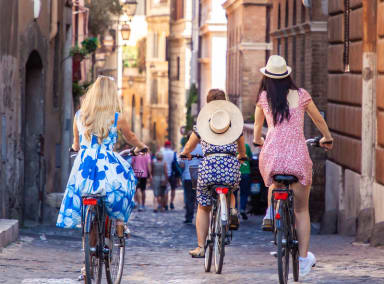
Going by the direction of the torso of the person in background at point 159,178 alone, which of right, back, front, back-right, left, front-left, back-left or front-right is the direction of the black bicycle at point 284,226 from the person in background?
back

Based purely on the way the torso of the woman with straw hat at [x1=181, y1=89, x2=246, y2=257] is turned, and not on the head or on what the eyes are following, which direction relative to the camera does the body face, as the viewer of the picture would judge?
away from the camera

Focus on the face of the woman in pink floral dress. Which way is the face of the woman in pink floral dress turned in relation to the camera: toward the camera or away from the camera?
away from the camera

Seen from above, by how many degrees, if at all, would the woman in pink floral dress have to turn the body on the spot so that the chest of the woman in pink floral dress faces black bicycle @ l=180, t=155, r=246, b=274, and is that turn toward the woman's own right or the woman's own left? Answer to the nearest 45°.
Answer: approximately 45° to the woman's own left

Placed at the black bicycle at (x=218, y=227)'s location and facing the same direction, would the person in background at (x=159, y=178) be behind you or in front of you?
in front

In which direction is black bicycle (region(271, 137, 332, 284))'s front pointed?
away from the camera

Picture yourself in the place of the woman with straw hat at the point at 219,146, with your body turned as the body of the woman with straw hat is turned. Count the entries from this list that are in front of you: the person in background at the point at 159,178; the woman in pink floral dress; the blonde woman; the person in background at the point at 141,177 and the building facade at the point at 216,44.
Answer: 3

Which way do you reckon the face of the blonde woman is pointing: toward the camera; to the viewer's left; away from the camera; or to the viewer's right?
away from the camera

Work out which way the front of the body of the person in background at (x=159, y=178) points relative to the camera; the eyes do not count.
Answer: away from the camera

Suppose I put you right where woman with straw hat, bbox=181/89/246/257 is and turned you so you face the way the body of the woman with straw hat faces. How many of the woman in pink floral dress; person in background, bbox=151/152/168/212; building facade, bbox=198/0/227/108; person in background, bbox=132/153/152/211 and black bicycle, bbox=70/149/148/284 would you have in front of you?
3

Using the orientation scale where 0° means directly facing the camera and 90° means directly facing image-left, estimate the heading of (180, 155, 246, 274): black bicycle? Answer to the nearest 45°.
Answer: approximately 180°

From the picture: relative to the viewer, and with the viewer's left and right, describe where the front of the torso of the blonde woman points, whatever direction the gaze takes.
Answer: facing away from the viewer

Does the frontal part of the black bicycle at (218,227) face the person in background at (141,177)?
yes
